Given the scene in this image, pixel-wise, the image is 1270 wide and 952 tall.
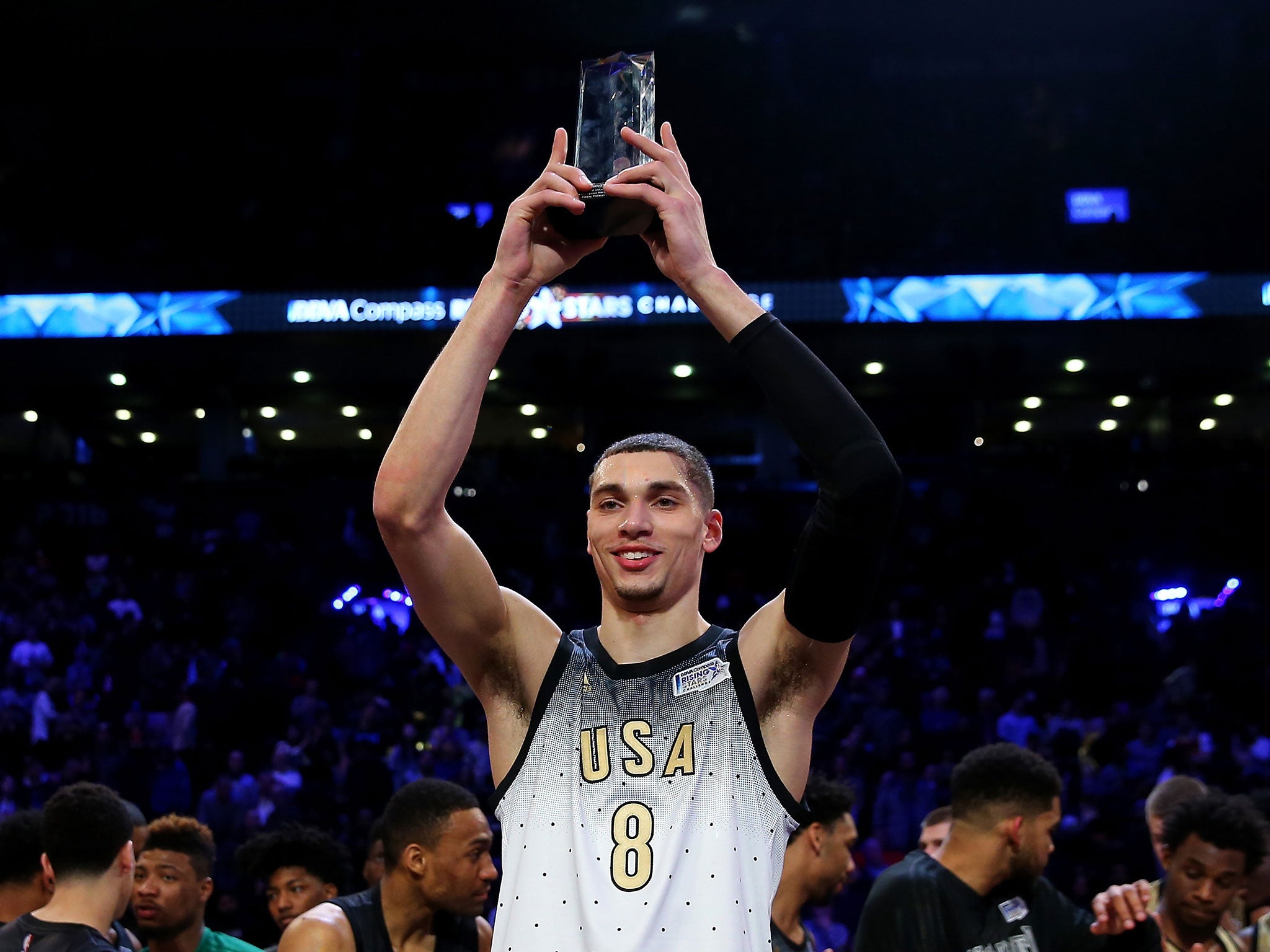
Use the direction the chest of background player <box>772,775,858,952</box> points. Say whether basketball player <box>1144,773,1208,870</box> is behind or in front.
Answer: in front

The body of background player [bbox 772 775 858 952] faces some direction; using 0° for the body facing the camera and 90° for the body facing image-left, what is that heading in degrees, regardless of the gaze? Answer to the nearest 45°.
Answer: approximately 270°

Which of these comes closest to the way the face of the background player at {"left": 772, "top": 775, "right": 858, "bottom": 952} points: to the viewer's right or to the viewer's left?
to the viewer's right

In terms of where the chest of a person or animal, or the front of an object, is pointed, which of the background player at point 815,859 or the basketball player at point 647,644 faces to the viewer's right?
the background player

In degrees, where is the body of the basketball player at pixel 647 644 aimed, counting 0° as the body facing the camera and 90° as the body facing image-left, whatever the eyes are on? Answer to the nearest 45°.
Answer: approximately 0°

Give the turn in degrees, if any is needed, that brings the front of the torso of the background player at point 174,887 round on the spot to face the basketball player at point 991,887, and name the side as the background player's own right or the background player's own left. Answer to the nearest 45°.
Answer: approximately 90° to the background player's own left

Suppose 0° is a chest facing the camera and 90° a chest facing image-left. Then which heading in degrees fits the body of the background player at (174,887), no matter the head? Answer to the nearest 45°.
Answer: approximately 45°

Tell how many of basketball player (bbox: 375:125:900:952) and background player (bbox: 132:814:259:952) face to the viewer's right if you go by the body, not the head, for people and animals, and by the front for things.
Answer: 0

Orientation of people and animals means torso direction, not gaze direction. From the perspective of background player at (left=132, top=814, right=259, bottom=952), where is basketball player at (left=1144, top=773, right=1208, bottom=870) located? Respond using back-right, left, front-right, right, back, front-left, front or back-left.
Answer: back-left

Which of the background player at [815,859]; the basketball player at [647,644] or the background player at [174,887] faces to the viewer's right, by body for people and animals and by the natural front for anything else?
the background player at [815,859]

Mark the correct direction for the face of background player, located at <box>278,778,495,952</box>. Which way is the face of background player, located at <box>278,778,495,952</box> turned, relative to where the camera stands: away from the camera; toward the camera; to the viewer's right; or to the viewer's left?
to the viewer's right
